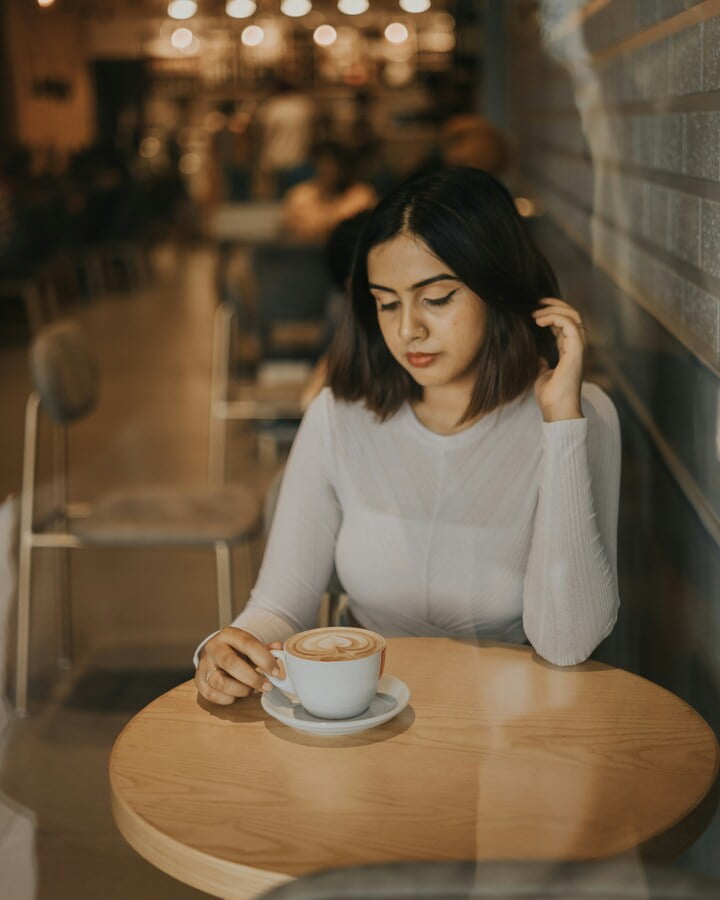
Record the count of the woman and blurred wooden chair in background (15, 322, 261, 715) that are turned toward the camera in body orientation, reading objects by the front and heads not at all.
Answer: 1

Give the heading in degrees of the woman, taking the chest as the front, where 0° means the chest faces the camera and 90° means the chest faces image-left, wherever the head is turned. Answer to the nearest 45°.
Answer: approximately 0°

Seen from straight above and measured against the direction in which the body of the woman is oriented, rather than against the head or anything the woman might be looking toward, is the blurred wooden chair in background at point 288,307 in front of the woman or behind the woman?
behind

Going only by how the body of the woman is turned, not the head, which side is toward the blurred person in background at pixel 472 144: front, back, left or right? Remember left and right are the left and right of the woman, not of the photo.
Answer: back

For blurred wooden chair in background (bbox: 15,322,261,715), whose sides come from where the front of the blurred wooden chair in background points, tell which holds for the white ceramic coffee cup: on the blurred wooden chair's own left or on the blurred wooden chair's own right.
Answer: on the blurred wooden chair's own right

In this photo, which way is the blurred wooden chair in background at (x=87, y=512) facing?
to the viewer's right

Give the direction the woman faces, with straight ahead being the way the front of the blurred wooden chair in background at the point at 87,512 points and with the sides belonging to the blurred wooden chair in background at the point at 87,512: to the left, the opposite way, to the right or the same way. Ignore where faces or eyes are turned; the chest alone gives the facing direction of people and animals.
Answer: to the right
